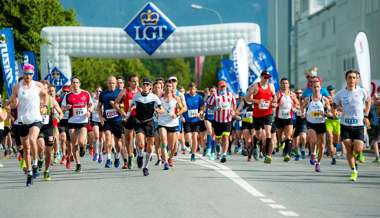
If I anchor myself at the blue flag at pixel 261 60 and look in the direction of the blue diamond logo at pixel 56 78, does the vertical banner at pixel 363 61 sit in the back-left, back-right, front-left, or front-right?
back-left

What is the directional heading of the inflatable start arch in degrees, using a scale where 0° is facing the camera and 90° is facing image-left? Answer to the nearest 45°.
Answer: approximately 0°

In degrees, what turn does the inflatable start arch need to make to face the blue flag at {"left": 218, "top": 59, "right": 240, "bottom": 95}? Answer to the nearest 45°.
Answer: approximately 45° to its left
